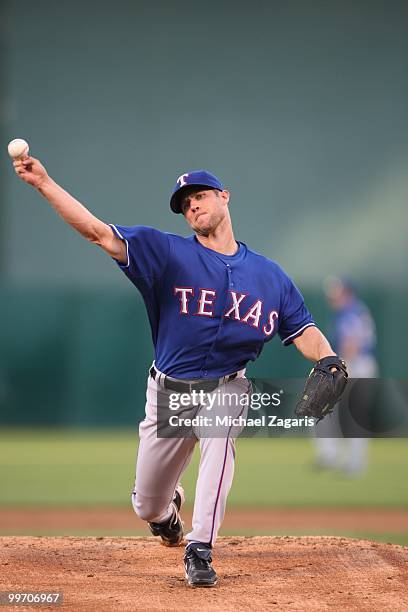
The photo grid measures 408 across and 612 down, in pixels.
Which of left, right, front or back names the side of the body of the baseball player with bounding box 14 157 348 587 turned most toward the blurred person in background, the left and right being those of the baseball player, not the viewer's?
back

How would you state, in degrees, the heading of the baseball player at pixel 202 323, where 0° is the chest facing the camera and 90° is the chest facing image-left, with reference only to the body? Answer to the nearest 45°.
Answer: approximately 0°
